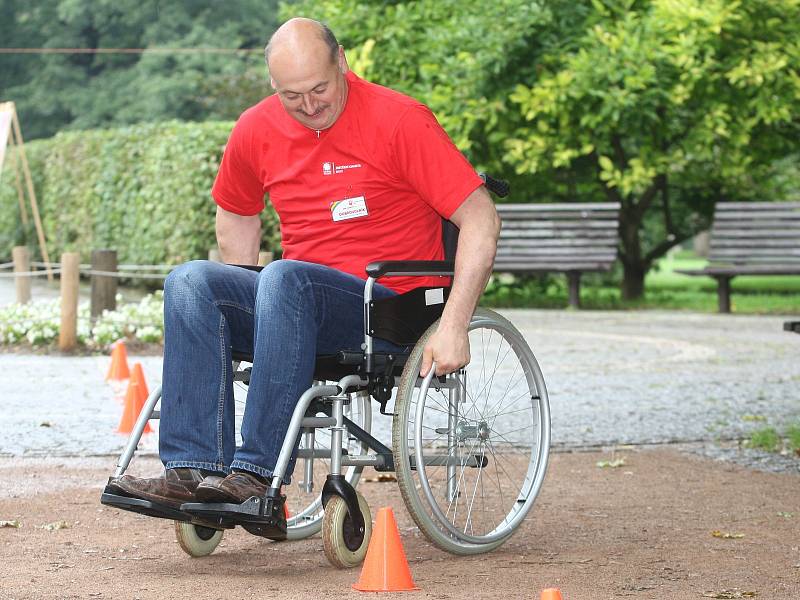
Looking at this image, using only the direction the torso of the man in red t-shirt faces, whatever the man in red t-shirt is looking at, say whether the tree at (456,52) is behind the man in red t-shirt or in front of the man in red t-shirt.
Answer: behind

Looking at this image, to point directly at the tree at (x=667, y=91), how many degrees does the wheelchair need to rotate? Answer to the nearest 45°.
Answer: approximately 135° to its right

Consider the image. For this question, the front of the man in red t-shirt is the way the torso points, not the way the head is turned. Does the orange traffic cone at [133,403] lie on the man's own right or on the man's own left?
on the man's own right

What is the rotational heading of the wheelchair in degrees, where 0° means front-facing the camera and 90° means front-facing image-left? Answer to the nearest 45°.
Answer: approximately 45°

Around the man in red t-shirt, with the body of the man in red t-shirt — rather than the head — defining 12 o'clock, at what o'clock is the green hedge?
The green hedge is roughly at 4 o'clock from the man in red t-shirt.

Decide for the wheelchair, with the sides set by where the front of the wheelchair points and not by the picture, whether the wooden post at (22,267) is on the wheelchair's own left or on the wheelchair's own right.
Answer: on the wheelchair's own right

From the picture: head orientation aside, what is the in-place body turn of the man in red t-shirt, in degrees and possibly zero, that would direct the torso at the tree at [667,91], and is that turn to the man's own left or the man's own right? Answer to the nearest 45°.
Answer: approximately 135° to the man's own right
